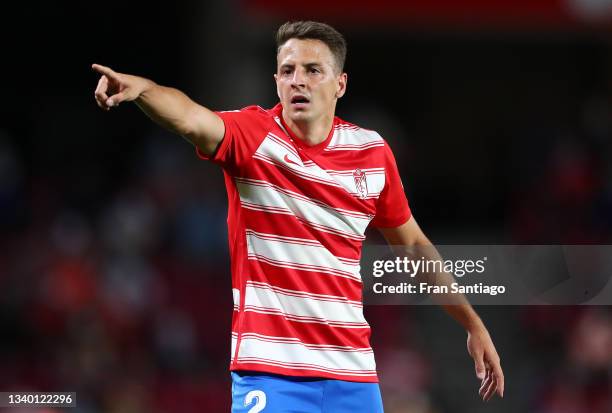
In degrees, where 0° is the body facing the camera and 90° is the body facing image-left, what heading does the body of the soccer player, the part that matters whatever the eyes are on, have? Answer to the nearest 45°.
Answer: approximately 0°
